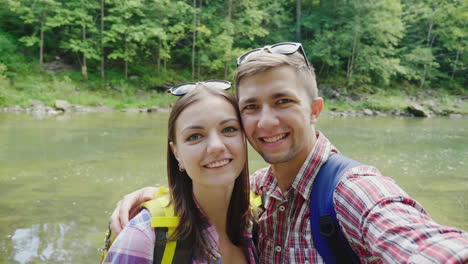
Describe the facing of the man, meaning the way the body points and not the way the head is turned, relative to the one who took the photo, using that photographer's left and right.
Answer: facing the viewer and to the left of the viewer

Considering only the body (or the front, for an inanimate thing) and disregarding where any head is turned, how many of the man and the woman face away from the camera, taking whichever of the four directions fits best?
0

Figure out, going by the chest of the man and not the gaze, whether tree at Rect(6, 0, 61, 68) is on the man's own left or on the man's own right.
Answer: on the man's own right

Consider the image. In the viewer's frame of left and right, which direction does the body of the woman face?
facing the viewer and to the right of the viewer

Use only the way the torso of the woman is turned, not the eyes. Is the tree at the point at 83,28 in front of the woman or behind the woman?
behind
